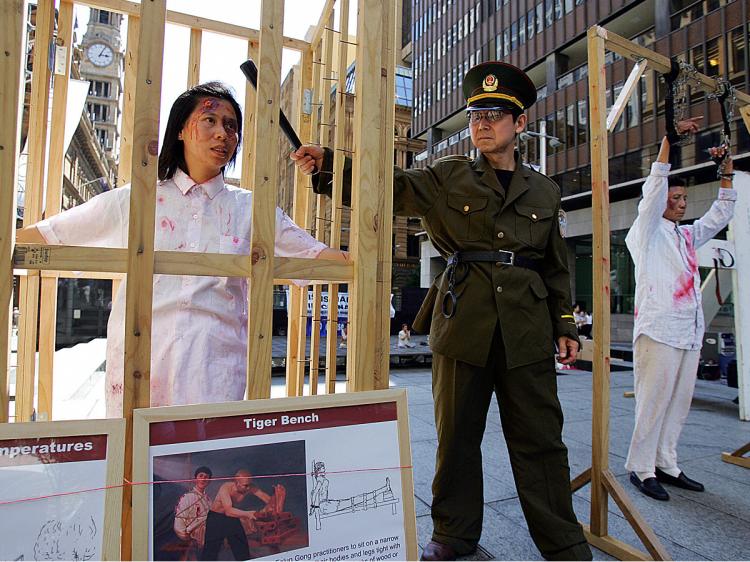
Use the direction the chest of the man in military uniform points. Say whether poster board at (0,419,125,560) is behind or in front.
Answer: in front

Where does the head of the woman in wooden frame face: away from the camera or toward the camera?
toward the camera

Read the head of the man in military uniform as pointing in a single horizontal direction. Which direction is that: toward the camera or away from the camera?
toward the camera

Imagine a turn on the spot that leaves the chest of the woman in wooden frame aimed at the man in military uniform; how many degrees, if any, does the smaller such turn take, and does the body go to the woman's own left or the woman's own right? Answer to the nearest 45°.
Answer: approximately 90° to the woman's own left

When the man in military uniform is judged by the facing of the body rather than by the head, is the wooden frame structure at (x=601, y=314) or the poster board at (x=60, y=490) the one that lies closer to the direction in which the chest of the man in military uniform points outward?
the poster board

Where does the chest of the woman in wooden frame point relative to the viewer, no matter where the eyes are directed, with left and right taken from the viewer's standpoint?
facing the viewer

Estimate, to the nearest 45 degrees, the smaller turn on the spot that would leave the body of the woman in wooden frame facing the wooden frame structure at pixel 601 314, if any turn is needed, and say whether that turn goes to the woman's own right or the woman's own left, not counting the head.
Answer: approximately 90° to the woman's own left

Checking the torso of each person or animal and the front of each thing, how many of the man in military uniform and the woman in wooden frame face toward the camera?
2
